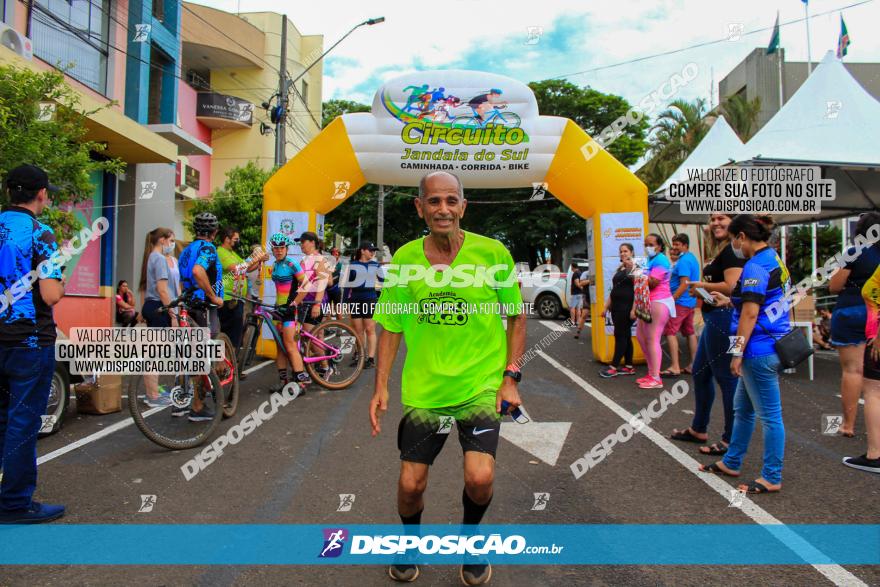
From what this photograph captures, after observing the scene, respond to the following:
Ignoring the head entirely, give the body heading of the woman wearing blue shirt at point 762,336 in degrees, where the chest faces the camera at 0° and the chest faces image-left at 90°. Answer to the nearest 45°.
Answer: approximately 90°

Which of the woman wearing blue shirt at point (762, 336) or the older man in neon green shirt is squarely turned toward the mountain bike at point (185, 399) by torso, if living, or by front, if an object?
the woman wearing blue shirt

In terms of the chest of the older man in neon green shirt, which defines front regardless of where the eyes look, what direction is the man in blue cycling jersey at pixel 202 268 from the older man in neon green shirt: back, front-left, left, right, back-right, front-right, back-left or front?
back-right

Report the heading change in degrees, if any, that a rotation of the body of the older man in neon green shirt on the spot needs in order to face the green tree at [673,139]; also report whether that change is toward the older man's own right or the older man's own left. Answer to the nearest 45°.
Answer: approximately 180°

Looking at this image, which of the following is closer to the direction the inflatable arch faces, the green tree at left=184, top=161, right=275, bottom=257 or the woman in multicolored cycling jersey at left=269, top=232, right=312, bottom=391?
the woman in multicolored cycling jersey

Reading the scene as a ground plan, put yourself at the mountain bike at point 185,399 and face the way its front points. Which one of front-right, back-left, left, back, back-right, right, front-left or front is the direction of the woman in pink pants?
back-left

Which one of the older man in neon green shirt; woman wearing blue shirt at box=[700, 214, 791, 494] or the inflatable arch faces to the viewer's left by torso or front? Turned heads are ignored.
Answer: the woman wearing blue shirt

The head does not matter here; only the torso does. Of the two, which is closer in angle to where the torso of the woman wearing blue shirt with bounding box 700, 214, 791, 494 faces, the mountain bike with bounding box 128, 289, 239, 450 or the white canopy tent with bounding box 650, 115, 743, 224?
the mountain bike

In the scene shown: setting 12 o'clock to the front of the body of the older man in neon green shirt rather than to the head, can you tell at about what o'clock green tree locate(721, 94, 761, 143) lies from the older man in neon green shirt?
The green tree is roughly at 7 o'clock from the older man in neon green shirt.

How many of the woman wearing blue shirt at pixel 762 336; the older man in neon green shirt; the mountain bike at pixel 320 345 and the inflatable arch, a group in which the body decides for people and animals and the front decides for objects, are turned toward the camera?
2
